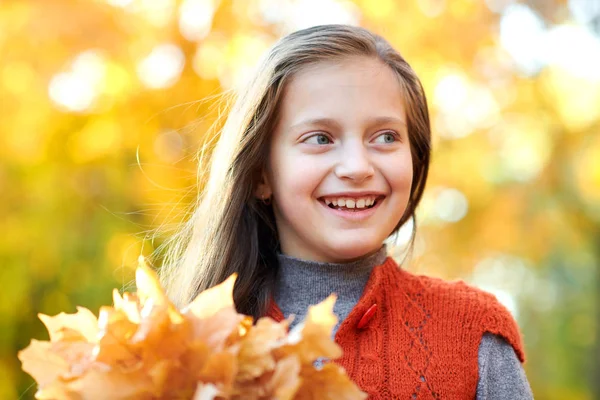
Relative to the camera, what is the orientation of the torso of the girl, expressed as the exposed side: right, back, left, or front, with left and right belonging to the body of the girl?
front
